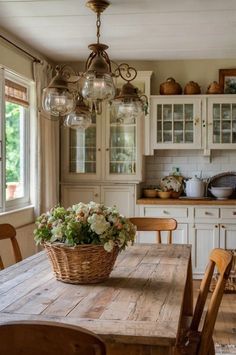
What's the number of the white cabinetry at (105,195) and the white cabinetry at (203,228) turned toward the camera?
2

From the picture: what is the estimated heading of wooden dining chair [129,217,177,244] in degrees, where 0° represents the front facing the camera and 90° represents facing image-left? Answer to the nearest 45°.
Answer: approximately 0°

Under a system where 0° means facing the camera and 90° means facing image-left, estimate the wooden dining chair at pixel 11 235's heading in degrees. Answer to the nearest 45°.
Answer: approximately 270°

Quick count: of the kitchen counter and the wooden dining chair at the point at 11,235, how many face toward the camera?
1

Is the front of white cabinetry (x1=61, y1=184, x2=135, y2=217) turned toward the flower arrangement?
yes

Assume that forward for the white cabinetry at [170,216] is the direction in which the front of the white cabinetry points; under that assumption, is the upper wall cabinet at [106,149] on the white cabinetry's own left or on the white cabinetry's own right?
on the white cabinetry's own right

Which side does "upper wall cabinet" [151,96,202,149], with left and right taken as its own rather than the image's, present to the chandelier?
front

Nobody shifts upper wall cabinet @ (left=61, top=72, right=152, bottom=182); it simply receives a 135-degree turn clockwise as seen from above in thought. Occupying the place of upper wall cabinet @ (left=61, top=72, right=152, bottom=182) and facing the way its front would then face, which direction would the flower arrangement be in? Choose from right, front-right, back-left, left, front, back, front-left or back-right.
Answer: back-left

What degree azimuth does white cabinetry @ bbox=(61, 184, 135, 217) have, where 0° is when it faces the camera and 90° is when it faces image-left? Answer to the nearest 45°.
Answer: approximately 0°
